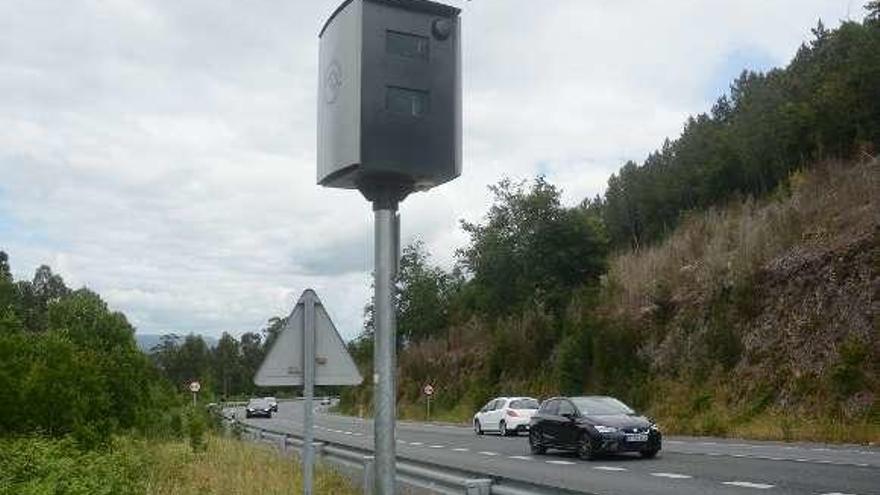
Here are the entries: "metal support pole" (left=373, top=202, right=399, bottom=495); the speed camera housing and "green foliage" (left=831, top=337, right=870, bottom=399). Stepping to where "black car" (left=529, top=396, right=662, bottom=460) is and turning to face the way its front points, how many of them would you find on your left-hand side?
1

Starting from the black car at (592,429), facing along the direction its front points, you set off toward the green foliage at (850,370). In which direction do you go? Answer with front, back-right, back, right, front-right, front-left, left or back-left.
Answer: left

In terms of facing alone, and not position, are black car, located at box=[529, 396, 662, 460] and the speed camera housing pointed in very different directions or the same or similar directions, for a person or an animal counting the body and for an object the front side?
same or similar directions

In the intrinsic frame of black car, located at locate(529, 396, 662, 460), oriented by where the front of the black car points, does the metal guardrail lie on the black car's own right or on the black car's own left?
on the black car's own right

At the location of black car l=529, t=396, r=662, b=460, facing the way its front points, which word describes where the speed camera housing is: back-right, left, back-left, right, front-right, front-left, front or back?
front-right

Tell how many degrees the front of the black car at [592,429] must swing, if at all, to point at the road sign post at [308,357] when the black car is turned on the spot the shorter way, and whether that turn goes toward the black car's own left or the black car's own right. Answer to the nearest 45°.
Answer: approximately 45° to the black car's own right

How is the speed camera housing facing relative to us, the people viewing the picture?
facing the viewer and to the right of the viewer

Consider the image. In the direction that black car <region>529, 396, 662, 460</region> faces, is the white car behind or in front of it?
behind

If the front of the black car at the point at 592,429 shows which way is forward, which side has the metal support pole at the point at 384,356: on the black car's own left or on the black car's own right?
on the black car's own right

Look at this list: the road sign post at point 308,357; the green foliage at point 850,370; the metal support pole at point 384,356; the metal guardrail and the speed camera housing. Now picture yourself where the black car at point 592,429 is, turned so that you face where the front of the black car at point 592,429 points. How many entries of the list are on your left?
1

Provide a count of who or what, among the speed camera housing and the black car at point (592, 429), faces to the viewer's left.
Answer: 0
